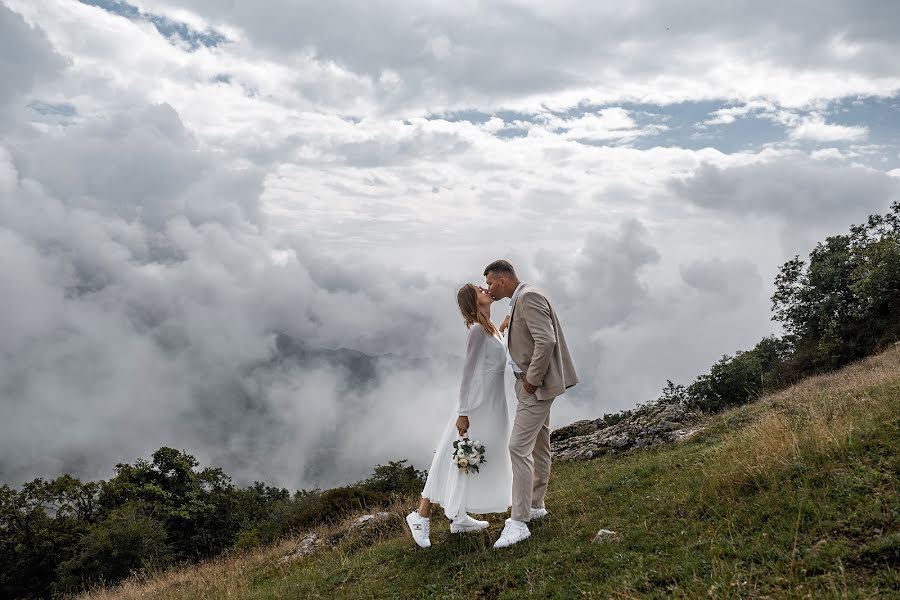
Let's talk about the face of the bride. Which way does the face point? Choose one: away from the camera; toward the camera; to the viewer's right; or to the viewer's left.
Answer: to the viewer's right

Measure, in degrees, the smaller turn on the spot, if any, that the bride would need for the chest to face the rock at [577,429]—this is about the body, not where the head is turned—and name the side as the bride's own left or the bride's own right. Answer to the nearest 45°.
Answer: approximately 90° to the bride's own left

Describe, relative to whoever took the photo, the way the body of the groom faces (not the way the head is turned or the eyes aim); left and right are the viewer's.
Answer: facing to the left of the viewer

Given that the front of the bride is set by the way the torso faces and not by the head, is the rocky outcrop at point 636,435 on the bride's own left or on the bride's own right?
on the bride's own left

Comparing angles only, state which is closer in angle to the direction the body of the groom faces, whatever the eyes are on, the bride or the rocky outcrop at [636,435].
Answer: the bride

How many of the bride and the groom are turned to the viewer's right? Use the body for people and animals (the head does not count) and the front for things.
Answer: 1

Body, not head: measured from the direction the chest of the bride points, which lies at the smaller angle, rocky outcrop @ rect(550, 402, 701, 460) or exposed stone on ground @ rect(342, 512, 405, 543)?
the rocky outcrop

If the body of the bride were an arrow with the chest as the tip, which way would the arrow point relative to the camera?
to the viewer's right

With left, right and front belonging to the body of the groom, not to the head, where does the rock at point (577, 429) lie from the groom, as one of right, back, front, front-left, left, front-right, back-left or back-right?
right

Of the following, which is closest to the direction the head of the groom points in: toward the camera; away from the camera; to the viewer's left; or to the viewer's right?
to the viewer's left

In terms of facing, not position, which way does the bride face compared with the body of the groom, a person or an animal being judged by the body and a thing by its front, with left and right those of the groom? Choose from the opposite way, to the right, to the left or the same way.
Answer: the opposite way
